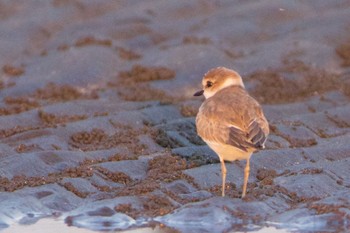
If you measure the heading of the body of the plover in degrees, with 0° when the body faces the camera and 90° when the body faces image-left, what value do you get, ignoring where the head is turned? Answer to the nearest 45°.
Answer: approximately 135°
